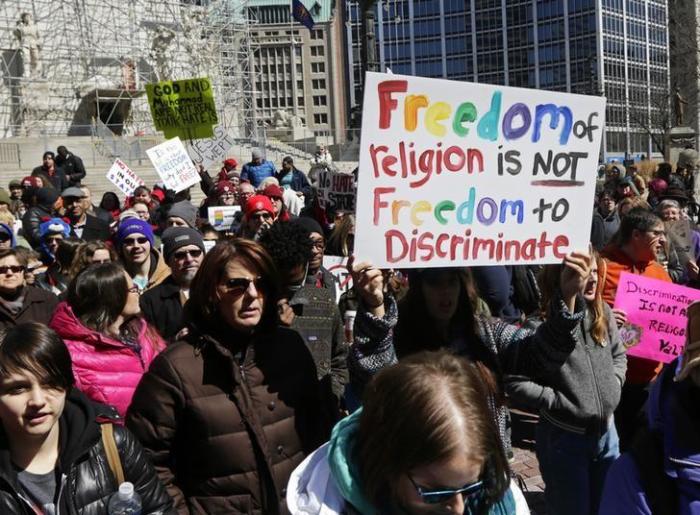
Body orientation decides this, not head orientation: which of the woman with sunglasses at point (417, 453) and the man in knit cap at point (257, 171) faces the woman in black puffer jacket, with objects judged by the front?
the man in knit cap

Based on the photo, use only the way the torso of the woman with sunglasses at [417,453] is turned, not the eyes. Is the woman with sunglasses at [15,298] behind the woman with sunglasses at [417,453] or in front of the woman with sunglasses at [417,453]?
behind

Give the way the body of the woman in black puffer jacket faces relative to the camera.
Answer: toward the camera

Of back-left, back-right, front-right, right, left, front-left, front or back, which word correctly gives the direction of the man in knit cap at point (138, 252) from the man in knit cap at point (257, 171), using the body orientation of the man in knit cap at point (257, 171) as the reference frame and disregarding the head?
front

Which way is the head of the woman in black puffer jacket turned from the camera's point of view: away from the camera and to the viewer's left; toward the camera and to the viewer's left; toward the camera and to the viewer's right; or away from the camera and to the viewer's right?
toward the camera and to the viewer's left

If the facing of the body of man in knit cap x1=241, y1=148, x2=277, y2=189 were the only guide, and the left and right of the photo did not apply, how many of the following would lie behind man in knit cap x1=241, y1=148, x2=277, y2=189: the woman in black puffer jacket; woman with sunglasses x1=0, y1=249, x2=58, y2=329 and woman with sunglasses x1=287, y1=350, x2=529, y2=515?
0

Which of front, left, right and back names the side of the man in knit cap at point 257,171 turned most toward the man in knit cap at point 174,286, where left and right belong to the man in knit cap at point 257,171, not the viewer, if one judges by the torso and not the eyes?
front

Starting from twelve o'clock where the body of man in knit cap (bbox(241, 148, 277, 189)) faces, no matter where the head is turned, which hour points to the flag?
The flag is roughly at 6 o'clock from the man in knit cap.

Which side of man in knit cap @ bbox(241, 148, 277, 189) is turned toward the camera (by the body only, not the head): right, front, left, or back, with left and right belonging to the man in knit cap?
front

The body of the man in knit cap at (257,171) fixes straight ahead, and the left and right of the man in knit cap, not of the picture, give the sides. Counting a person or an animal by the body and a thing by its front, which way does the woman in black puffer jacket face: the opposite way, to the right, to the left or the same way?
the same way

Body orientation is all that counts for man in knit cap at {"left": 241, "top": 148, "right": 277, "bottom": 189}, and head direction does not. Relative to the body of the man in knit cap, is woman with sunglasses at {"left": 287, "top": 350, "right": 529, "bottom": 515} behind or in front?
in front

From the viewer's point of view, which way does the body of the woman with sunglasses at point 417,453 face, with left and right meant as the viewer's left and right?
facing the viewer and to the right of the viewer

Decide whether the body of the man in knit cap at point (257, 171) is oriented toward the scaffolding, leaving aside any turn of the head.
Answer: no

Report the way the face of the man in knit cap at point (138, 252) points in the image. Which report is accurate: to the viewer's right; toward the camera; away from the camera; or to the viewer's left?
toward the camera

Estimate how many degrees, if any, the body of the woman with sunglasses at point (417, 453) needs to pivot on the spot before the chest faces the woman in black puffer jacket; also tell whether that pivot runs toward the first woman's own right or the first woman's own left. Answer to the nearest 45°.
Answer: approximately 180°
